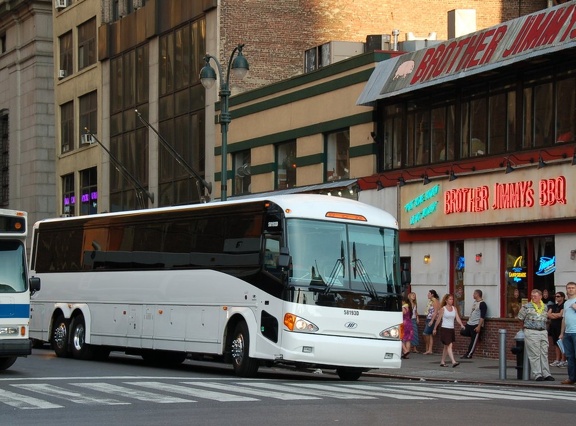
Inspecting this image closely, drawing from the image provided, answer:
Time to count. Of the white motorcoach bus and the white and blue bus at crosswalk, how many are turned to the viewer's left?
0

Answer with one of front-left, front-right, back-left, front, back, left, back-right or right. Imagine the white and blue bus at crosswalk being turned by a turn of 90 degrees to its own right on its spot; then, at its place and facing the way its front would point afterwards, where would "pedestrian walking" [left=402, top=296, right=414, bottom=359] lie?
back-right

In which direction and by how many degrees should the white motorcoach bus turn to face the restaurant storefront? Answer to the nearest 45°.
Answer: approximately 90° to its left

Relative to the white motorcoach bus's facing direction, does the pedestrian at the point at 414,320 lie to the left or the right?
on its left

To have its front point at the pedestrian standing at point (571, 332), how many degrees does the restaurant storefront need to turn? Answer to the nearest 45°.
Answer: approximately 45° to its left

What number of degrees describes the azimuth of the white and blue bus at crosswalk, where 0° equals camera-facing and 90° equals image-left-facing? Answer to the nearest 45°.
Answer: approximately 0°

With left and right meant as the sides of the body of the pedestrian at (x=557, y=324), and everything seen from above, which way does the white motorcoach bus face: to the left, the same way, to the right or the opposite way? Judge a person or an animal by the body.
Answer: to the left

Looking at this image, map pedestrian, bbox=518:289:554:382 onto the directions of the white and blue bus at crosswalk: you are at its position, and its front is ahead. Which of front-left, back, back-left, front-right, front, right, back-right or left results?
left
